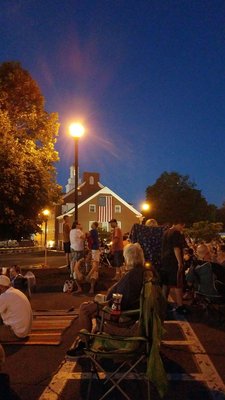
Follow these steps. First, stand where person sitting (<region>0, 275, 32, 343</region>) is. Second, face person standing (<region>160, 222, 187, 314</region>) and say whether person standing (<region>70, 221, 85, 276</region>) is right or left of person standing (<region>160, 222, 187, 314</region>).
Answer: left

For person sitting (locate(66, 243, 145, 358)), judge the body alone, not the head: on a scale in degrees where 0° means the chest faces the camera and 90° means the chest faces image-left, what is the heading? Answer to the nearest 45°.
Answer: approximately 90°

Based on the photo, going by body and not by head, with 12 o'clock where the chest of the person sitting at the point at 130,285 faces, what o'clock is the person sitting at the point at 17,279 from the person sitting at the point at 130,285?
the person sitting at the point at 17,279 is roughly at 2 o'clock from the person sitting at the point at 130,285.

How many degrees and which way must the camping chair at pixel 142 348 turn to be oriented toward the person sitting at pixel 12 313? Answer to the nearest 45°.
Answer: approximately 45° to its right

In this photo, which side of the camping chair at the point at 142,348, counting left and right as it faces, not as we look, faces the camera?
left

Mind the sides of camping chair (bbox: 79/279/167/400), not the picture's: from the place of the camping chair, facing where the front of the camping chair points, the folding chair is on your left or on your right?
on your right

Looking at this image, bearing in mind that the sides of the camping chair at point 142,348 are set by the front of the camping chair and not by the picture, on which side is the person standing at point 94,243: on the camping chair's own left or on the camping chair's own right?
on the camping chair's own right
